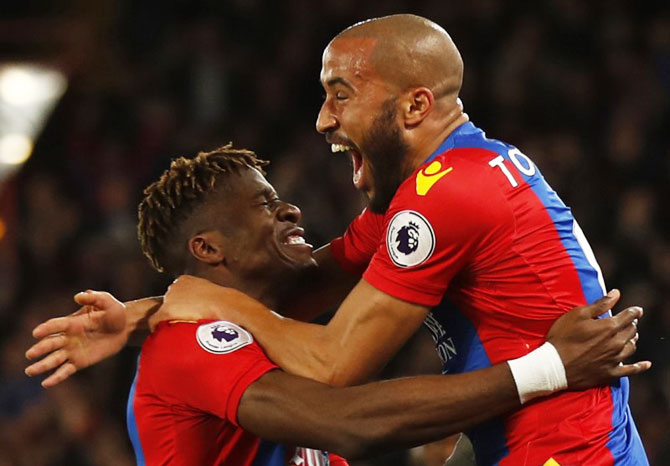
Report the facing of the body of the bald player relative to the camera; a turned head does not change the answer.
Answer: to the viewer's left

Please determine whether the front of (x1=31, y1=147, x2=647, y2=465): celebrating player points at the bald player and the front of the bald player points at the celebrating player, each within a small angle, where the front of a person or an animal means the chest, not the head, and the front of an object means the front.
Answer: yes

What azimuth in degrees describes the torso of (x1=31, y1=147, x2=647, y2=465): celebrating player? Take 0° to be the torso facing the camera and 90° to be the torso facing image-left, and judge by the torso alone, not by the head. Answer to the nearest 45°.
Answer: approximately 270°

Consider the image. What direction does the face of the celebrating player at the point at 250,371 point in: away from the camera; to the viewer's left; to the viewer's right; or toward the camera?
to the viewer's right

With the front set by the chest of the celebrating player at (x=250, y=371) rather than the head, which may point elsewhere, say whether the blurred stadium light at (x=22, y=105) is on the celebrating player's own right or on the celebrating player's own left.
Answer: on the celebrating player's own left

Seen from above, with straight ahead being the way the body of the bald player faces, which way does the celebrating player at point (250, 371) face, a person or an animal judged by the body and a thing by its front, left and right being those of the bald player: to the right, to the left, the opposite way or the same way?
the opposite way

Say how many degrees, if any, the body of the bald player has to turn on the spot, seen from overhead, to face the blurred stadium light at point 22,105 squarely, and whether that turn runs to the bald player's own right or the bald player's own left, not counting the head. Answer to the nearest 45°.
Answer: approximately 45° to the bald player's own right
